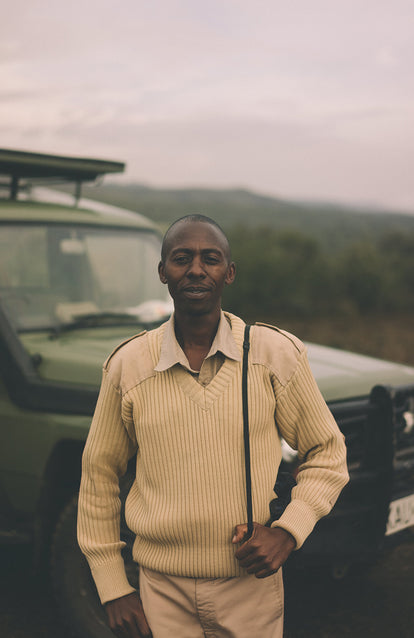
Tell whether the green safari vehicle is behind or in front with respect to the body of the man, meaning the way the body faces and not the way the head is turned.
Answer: behind

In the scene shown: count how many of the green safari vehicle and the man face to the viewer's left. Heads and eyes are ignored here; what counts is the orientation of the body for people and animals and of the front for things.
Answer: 0

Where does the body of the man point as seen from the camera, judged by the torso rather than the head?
toward the camera

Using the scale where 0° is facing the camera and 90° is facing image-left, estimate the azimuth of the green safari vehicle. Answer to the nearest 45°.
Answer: approximately 315°
